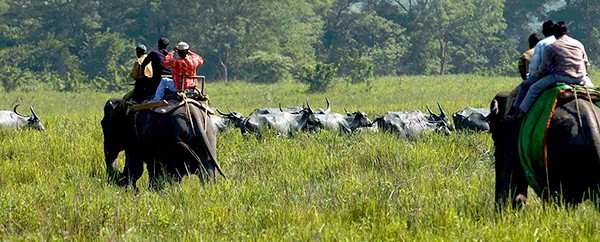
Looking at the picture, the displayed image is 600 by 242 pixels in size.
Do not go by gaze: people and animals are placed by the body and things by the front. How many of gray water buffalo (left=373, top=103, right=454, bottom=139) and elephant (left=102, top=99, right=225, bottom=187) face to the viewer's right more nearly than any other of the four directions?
1

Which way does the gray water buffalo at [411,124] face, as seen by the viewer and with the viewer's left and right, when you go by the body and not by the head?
facing to the right of the viewer

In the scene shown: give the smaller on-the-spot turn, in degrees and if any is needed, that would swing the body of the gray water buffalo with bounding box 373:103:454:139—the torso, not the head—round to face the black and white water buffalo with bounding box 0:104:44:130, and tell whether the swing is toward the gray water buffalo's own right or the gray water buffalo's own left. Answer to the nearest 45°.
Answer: approximately 180°

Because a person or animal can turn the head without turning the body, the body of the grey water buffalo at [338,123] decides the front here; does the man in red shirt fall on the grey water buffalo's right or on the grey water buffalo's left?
on the grey water buffalo's right

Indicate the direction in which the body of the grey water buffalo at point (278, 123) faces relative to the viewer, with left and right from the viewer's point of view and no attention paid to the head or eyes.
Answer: facing to the right of the viewer

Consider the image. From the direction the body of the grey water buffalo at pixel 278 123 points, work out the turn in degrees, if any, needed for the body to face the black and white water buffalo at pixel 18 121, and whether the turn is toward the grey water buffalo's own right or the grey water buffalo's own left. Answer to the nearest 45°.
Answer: approximately 180°

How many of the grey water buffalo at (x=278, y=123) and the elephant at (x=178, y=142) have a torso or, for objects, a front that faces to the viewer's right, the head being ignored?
1

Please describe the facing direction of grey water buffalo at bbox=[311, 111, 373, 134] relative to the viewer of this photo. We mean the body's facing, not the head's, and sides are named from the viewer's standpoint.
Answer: facing to the right of the viewer

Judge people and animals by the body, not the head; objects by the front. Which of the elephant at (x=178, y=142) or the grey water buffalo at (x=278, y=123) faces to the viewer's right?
the grey water buffalo

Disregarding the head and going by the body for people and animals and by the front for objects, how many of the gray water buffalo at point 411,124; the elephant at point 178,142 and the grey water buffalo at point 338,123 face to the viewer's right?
2

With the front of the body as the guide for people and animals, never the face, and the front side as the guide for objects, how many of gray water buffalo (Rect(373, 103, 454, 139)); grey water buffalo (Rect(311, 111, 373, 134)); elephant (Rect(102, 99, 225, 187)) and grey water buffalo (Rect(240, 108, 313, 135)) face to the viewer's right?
3

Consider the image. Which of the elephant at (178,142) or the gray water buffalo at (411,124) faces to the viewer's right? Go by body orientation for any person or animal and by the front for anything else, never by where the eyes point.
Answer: the gray water buffalo
